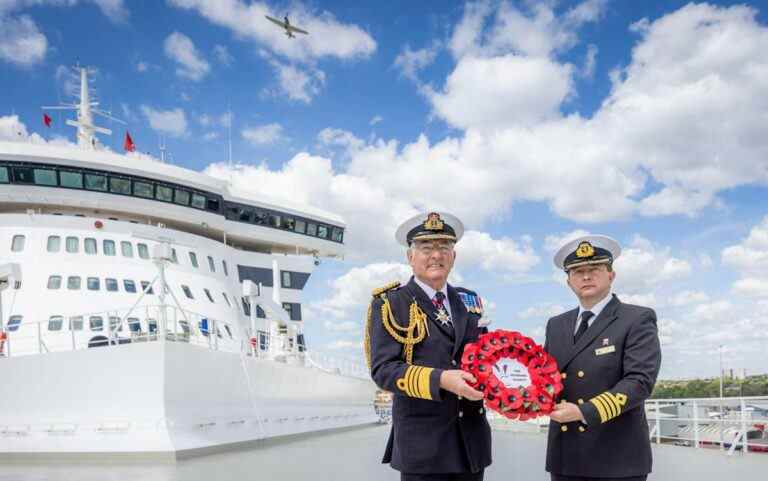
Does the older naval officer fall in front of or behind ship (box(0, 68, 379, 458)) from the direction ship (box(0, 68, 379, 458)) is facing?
in front

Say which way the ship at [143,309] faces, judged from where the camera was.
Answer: facing the viewer and to the right of the viewer
